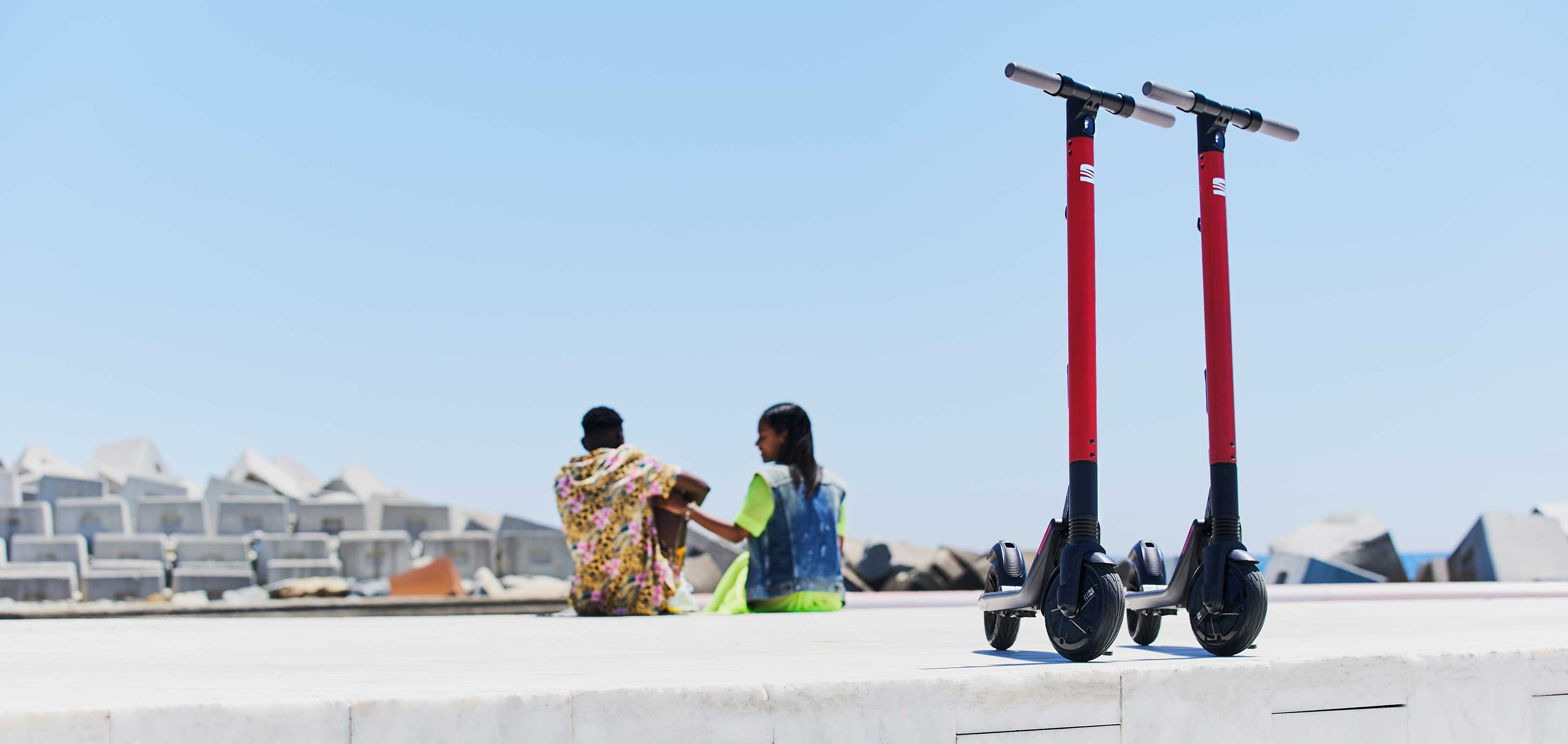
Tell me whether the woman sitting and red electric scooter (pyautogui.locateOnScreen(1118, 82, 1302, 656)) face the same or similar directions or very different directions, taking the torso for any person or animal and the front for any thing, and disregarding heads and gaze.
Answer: very different directions

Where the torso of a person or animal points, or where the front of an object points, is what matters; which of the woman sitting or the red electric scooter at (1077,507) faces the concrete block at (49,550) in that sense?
the woman sitting

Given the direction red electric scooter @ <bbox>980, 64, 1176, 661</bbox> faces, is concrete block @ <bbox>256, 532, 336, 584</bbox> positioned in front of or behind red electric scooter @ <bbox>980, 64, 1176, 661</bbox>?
behind

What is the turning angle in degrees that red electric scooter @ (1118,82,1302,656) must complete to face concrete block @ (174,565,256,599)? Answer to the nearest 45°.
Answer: approximately 180°

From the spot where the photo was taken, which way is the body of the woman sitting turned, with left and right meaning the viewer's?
facing away from the viewer and to the left of the viewer

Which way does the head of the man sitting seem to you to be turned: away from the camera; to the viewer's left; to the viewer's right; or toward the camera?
away from the camera

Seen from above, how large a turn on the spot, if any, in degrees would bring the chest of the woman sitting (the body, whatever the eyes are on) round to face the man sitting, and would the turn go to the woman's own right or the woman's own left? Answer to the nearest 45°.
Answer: approximately 45° to the woman's own left

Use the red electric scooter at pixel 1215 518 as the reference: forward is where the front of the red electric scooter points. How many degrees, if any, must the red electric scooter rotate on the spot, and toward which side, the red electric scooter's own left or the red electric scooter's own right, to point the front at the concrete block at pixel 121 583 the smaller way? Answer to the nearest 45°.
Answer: approximately 180°

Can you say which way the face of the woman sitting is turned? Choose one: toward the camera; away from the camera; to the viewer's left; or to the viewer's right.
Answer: to the viewer's left

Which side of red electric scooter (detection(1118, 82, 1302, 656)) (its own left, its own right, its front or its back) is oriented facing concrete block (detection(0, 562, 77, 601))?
back
